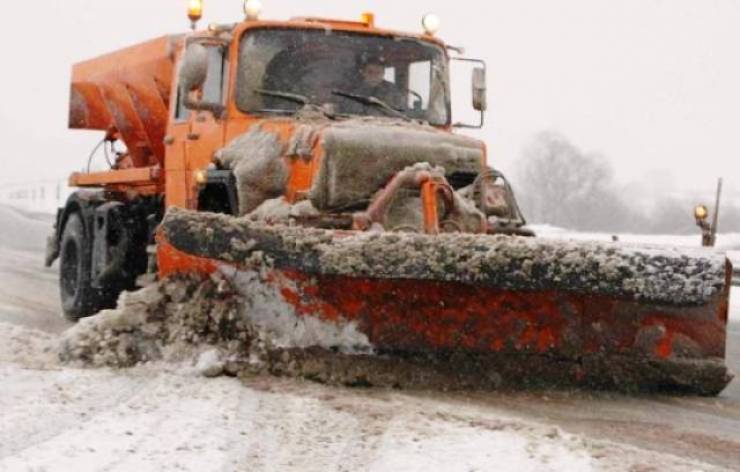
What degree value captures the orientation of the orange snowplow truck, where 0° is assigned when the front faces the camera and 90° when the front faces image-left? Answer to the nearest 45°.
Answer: approximately 315°

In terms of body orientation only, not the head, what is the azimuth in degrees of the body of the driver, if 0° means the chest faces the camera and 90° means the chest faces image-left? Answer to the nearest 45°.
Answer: approximately 315°
